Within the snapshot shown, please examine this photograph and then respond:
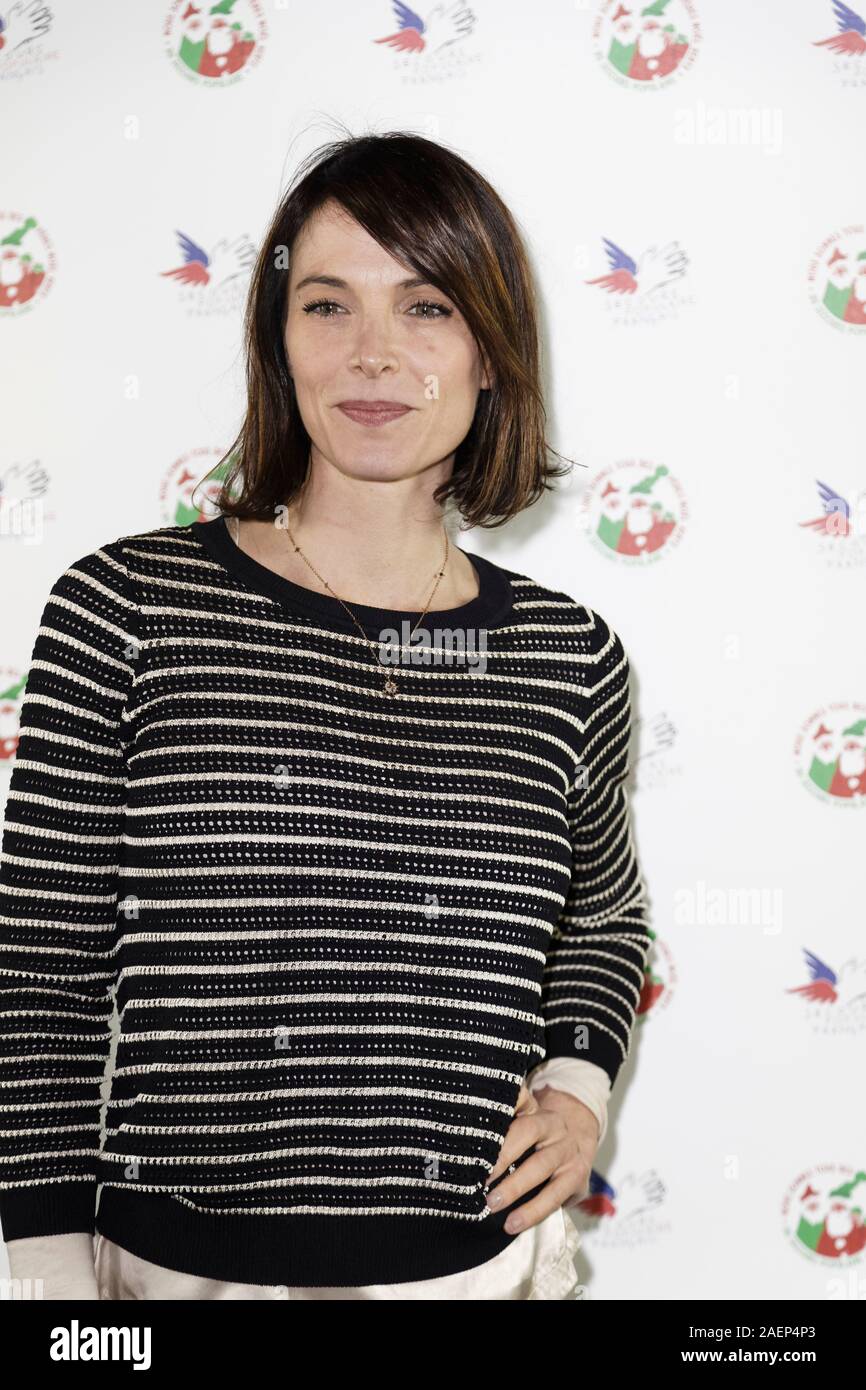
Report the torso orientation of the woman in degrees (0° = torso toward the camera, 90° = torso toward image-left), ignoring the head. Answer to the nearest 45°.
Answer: approximately 0°
